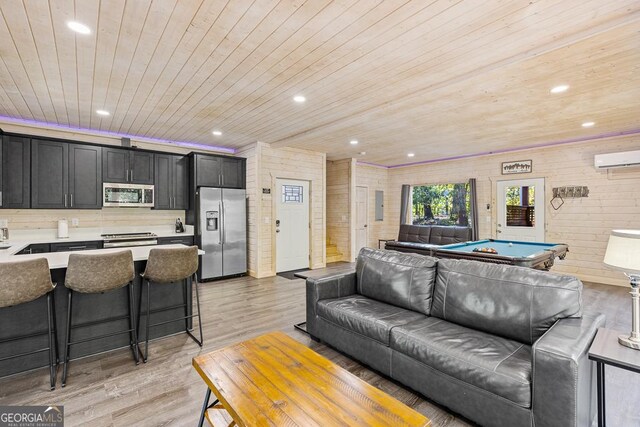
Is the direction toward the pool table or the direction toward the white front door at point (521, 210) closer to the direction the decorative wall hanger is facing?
the pool table

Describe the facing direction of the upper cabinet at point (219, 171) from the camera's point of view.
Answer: facing the viewer and to the right of the viewer

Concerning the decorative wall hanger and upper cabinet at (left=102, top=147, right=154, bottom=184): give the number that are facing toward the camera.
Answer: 2

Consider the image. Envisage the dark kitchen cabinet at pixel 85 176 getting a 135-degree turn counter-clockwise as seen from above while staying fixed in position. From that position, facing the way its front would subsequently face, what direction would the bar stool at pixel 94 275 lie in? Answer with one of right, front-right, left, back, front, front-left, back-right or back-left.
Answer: back-right

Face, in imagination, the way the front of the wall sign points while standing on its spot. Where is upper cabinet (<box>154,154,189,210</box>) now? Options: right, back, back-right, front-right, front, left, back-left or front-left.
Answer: front-right

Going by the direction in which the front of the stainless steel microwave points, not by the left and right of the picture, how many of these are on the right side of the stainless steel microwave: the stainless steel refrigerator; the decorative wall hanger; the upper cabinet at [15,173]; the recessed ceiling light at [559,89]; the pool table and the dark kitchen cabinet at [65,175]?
2

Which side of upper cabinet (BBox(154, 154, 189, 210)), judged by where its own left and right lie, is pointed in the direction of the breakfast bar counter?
front

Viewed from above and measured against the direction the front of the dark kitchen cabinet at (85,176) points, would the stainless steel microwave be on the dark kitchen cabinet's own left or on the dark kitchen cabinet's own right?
on the dark kitchen cabinet's own left

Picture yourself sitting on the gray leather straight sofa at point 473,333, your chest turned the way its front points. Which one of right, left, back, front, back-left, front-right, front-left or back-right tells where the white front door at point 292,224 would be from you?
right

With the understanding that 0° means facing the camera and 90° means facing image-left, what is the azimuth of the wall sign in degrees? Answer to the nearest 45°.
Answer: approximately 0°
